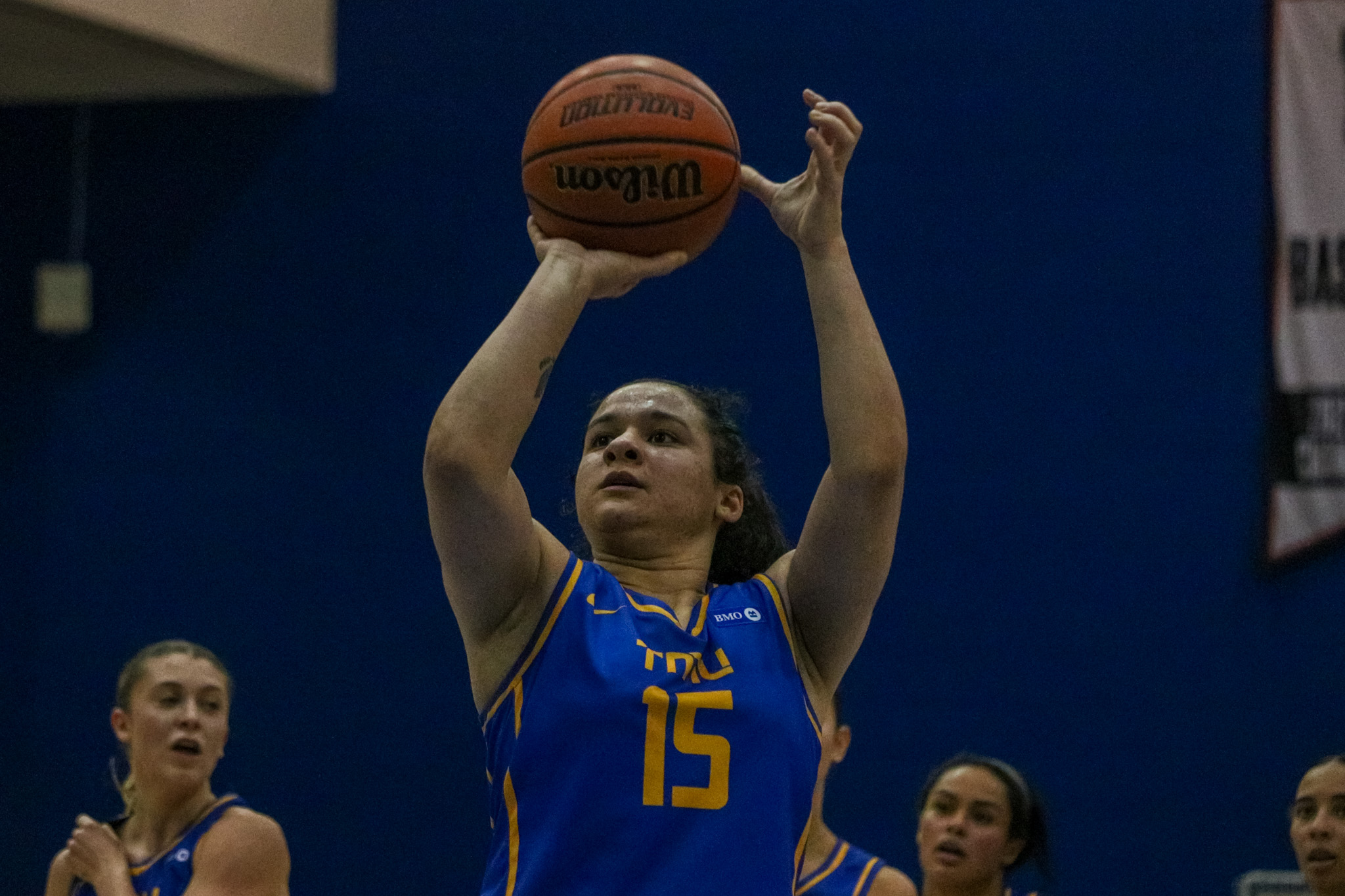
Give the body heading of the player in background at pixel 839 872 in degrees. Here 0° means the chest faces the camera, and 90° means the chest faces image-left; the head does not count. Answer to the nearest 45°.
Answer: approximately 45°

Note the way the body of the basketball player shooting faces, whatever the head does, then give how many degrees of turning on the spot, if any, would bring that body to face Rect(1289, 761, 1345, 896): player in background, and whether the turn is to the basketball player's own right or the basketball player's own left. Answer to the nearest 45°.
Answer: approximately 135° to the basketball player's own left

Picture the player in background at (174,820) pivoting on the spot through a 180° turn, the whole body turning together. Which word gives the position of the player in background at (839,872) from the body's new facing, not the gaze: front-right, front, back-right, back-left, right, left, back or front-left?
front-right

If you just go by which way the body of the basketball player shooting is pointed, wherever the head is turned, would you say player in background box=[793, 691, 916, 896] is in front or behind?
behind

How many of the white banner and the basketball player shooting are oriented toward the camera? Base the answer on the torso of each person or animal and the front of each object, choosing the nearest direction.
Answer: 2

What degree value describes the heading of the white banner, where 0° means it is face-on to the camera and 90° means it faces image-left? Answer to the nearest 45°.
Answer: approximately 0°
